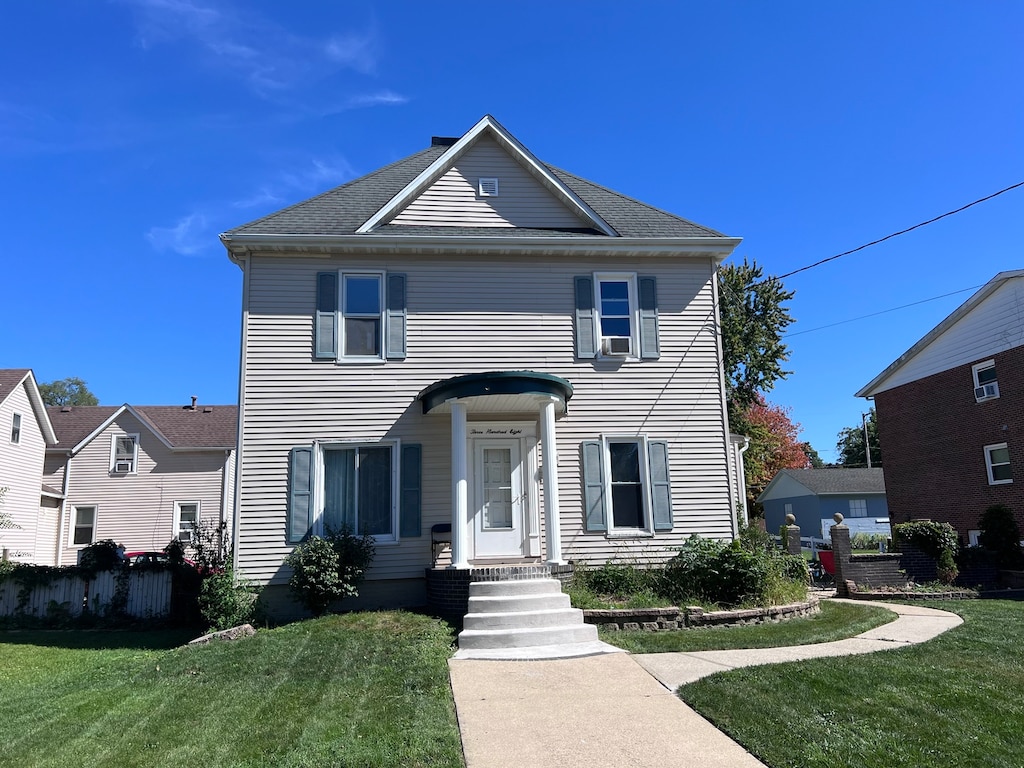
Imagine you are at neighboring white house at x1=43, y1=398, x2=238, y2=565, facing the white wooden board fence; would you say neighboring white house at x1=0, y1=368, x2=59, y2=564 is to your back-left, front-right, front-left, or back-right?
front-right

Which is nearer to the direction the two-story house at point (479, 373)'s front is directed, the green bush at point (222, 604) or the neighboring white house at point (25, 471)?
the green bush

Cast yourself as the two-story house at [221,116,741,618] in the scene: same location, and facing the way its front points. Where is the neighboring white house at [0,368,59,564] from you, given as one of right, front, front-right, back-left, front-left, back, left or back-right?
back-right

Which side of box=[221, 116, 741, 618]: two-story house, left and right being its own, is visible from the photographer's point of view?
front

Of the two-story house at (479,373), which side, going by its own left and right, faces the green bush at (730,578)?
left

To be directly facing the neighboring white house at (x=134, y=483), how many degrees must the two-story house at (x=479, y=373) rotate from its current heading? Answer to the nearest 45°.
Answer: approximately 135° to its right

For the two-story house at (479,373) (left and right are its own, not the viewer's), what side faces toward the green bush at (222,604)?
right

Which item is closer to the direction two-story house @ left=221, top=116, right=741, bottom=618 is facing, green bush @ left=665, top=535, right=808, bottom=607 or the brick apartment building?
the green bush

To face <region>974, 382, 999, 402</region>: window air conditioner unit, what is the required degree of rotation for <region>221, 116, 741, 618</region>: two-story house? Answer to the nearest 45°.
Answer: approximately 135° to its left

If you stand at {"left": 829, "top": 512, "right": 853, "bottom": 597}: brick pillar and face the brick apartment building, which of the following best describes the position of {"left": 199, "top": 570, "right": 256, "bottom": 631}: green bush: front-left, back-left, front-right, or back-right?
back-left

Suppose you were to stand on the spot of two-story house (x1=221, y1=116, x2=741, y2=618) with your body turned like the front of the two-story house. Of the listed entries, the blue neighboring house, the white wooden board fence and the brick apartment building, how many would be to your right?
1

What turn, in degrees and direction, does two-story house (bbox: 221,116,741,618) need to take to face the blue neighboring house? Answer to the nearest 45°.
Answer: approximately 135° to its left

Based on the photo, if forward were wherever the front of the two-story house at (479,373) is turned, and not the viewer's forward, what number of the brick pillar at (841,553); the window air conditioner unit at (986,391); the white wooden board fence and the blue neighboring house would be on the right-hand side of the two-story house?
1
